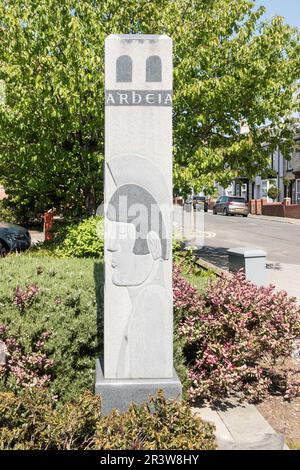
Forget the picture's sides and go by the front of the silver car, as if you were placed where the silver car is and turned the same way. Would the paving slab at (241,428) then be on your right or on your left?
on your left

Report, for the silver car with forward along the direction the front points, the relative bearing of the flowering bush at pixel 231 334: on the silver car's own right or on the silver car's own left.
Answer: on the silver car's own left
